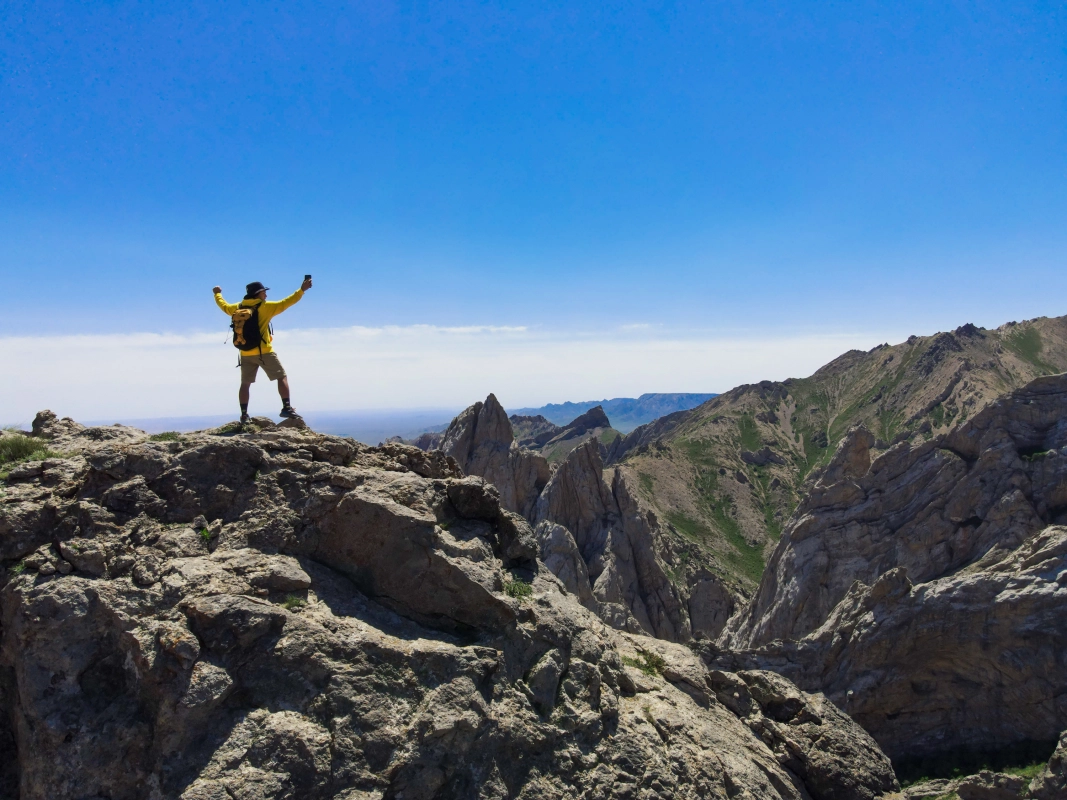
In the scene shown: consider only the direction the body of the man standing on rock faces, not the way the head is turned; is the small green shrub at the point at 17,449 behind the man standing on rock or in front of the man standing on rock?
behind

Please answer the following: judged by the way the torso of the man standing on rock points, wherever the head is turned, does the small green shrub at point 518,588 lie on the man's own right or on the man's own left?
on the man's own right

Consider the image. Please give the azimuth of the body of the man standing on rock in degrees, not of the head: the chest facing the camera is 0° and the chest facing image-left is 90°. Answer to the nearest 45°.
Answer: approximately 225°

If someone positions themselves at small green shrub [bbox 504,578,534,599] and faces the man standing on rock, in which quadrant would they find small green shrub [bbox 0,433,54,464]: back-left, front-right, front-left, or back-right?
front-left
